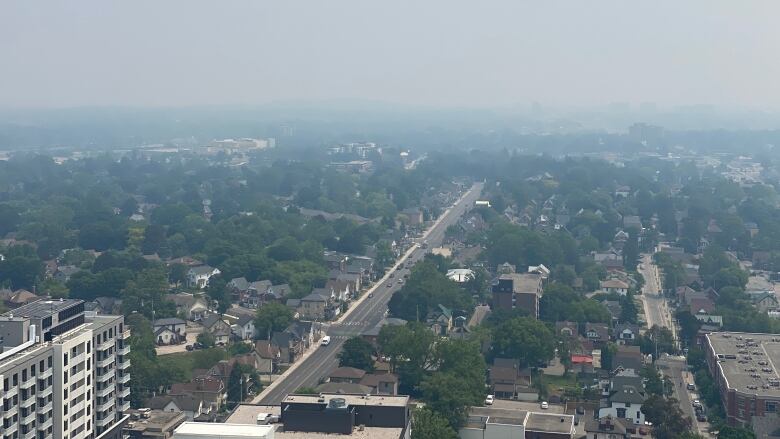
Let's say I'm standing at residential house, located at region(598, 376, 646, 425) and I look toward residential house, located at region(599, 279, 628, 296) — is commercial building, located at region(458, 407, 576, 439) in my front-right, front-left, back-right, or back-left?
back-left

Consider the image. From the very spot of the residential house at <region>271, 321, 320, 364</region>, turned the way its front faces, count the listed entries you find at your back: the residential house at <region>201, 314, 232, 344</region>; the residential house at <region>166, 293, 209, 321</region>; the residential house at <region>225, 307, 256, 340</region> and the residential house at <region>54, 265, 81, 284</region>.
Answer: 4

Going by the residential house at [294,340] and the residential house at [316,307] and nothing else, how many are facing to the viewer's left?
0

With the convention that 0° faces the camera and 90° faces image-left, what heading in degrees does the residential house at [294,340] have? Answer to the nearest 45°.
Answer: approximately 315°

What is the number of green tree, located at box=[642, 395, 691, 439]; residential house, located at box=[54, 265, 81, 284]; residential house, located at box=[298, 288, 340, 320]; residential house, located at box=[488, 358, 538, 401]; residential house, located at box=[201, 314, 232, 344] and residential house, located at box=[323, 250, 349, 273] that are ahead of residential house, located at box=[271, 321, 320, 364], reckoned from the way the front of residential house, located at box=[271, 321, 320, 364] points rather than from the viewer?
2

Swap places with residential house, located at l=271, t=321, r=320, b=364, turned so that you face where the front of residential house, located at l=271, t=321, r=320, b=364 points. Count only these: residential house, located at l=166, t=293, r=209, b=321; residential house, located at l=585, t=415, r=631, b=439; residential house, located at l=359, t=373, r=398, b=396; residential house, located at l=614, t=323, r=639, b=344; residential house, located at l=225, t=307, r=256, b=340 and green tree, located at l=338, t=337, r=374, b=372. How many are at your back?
2

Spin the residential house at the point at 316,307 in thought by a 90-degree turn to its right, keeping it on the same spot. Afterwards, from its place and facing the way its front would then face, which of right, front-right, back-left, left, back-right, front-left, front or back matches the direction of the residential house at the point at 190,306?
front-right

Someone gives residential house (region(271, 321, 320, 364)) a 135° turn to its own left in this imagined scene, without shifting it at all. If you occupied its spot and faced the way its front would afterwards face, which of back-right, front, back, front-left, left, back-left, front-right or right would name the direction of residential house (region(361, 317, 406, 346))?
right

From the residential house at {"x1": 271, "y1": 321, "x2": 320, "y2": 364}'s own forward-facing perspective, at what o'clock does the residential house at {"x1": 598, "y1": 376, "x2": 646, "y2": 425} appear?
the residential house at {"x1": 598, "y1": 376, "x2": 646, "y2": 425} is roughly at 12 o'clock from the residential house at {"x1": 271, "y1": 321, "x2": 320, "y2": 364}.

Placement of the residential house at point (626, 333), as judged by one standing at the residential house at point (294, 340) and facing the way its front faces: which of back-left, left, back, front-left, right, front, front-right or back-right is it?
front-left

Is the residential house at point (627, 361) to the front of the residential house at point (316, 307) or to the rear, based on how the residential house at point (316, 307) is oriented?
to the front

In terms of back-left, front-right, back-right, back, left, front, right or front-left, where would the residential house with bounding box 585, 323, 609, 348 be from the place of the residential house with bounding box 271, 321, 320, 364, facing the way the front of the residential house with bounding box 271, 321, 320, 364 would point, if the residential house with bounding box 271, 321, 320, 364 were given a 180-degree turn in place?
back-right

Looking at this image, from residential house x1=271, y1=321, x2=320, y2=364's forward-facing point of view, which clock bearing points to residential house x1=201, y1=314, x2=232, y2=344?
residential house x1=201, y1=314, x2=232, y2=344 is roughly at 6 o'clock from residential house x1=271, y1=321, x2=320, y2=364.

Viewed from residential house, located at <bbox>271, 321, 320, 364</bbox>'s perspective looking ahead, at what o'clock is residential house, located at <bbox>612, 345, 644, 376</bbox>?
residential house, located at <bbox>612, 345, 644, 376</bbox> is roughly at 11 o'clock from residential house, located at <bbox>271, 321, 320, 364</bbox>.

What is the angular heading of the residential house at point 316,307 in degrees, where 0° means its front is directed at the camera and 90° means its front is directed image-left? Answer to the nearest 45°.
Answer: approximately 315°
